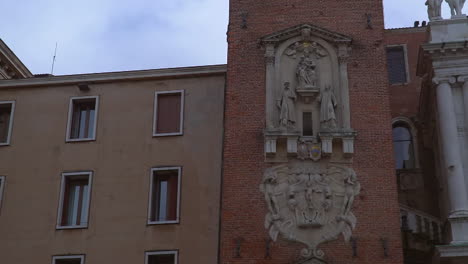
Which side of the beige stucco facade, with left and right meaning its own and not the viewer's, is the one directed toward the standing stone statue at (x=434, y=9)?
left

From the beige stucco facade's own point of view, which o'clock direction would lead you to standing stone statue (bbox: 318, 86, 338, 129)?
The standing stone statue is roughly at 10 o'clock from the beige stucco facade.

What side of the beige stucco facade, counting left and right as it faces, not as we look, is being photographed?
front

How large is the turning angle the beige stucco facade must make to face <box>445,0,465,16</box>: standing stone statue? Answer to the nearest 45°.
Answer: approximately 90° to its left

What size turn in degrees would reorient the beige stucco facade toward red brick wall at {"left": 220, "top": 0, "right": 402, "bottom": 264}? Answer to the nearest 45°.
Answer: approximately 45° to its left

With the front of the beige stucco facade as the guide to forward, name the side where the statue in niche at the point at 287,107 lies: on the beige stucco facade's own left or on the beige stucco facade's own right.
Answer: on the beige stucco facade's own left
